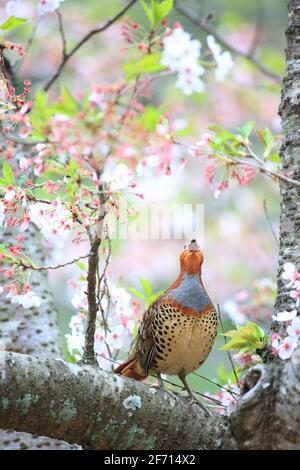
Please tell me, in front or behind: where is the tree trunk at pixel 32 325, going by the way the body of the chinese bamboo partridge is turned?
behind

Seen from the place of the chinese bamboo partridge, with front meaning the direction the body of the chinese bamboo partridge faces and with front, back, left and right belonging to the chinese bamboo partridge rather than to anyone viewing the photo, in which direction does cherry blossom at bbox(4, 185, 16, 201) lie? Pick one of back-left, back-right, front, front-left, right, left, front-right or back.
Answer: right

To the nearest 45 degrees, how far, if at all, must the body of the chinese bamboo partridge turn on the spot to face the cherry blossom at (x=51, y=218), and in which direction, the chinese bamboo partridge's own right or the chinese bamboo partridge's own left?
approximately 90° to the chinese bamboo partridge's own right

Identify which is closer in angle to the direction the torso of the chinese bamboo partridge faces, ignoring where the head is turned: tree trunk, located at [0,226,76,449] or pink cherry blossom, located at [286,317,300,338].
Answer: the pink cherry blossom

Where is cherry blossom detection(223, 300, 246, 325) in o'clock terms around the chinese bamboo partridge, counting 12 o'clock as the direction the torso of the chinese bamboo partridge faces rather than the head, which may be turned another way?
The cherry blossom is roughly at 8 o'clock from the chinese bamboo partridge.

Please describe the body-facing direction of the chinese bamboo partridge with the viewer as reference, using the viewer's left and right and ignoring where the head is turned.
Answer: facing the viewer and to the right of the viewer
